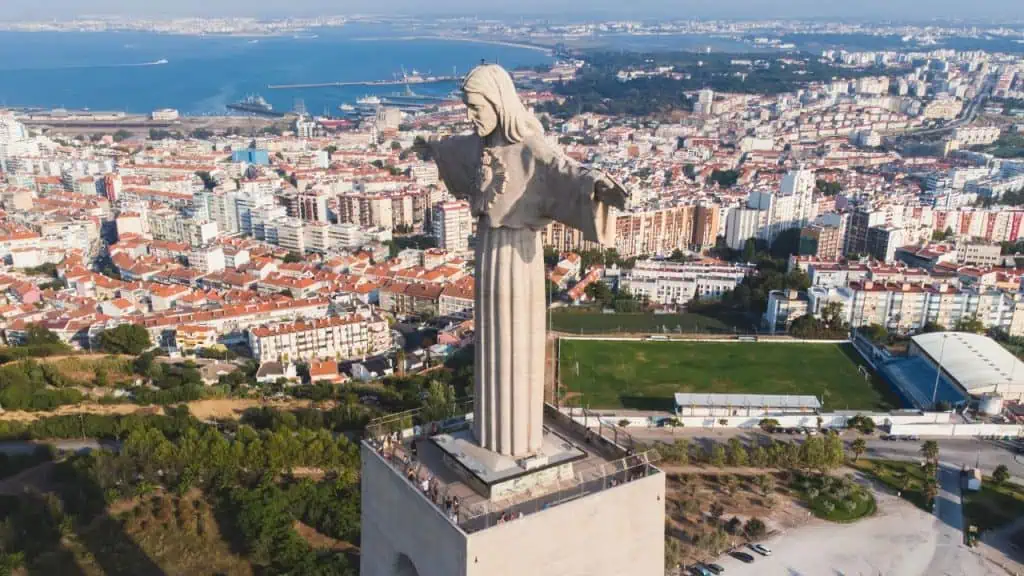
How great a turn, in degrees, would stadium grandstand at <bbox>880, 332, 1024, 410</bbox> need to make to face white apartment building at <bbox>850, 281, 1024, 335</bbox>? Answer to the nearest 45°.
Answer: approximately 135° to its right

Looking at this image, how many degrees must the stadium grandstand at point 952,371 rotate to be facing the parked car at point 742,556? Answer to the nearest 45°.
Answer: approximately 45° to its left

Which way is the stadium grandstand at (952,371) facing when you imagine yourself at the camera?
facing the viewer and to the left of the viewer

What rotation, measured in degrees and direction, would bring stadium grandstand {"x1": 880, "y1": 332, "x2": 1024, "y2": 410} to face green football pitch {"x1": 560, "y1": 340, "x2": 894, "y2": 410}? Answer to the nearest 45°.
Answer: approximately 45° to its right

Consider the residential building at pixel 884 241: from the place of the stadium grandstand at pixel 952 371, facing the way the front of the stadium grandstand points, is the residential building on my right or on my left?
on my right

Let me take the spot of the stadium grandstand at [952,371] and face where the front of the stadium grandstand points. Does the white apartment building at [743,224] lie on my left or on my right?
on my right

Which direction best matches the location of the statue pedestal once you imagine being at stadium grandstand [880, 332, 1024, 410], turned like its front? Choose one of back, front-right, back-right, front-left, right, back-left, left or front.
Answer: front-left

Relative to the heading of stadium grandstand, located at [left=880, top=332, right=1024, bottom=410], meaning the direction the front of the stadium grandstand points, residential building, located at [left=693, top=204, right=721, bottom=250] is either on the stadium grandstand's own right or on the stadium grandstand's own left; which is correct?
on the stadium grandstand's own right

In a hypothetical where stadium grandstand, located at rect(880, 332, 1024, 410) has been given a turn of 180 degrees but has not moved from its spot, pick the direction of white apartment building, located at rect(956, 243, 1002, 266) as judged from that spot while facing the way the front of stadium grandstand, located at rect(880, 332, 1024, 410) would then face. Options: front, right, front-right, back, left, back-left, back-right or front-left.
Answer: front-left

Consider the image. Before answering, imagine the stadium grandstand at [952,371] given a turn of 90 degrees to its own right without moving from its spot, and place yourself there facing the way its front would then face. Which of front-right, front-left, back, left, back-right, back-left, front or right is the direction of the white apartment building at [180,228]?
front-left

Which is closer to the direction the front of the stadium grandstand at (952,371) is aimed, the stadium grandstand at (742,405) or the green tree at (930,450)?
the stadium grandstand

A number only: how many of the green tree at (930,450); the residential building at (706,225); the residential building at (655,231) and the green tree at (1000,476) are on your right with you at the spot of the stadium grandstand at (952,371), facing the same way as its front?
2

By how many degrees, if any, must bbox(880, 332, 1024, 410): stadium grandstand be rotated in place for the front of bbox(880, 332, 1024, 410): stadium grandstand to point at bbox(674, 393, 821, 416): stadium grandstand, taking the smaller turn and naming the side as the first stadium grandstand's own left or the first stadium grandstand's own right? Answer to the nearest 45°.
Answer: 0° — it already faces it

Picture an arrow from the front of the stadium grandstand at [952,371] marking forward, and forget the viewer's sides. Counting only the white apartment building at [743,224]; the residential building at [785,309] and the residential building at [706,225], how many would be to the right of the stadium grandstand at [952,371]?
3

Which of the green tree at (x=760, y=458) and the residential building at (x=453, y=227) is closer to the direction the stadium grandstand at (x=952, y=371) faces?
the green tree

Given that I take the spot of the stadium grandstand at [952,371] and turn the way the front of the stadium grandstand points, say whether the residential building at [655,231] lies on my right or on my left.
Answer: on my right

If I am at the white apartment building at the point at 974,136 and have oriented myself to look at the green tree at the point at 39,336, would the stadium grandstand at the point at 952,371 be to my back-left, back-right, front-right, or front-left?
front-left

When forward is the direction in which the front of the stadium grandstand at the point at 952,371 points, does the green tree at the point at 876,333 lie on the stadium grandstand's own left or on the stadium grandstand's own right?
on the stadium grandstand's own right

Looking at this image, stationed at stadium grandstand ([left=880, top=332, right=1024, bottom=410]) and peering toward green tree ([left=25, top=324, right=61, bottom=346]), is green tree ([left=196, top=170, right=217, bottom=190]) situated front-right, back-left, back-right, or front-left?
front-right

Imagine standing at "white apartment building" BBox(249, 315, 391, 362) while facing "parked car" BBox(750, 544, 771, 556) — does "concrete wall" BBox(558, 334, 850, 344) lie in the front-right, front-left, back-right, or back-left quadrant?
front-left
